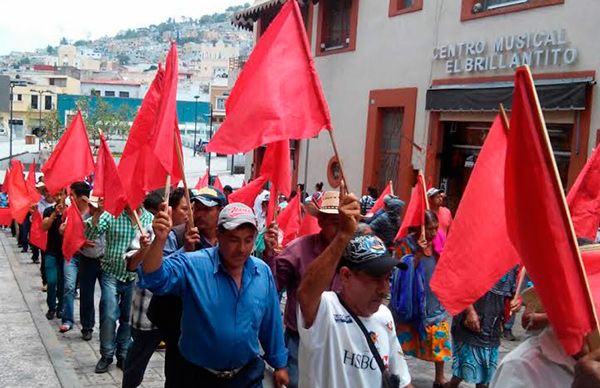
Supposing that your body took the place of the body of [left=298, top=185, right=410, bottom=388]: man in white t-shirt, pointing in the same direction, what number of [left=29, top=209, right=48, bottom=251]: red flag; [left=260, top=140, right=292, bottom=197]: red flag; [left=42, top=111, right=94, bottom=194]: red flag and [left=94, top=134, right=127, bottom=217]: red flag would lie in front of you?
0

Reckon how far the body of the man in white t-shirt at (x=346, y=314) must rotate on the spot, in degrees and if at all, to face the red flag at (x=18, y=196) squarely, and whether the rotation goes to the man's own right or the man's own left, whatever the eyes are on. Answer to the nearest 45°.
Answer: approximately 180°

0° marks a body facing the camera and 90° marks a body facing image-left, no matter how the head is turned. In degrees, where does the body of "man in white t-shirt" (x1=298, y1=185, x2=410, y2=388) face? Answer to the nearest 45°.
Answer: approximately 315°

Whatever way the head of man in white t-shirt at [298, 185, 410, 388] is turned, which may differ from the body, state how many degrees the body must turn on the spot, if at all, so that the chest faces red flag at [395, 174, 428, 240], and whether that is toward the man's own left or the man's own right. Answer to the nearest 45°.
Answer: approximately 135° to the man's own left

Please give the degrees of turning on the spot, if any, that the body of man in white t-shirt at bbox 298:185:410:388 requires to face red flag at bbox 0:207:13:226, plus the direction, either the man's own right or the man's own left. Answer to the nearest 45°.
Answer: approximately 180°

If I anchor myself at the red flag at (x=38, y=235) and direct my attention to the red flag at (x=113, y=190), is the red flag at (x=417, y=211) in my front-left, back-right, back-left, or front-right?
front-left

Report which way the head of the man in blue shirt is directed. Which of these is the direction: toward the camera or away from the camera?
toward the camera

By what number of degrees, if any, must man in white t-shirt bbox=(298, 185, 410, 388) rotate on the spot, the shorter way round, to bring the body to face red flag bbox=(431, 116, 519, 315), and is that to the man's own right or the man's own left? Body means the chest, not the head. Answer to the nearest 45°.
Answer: approximately 90° to the man's own left

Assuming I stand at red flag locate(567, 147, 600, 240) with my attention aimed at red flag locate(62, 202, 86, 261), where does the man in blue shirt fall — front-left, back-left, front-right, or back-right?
front-left

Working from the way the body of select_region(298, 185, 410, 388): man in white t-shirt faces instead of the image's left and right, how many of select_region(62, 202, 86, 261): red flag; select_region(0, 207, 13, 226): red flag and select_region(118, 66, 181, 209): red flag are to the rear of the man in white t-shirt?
3

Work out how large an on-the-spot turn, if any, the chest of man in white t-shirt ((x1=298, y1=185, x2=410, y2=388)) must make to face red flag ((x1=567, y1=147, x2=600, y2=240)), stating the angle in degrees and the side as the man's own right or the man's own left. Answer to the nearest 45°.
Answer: approximately 90° to the man's own left

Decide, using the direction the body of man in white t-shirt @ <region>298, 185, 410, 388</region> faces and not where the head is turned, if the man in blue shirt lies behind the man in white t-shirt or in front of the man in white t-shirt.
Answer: behind

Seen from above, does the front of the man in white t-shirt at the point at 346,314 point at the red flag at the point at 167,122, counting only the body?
no

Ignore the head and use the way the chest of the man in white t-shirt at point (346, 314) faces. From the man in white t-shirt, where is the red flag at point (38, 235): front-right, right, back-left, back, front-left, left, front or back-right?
back
